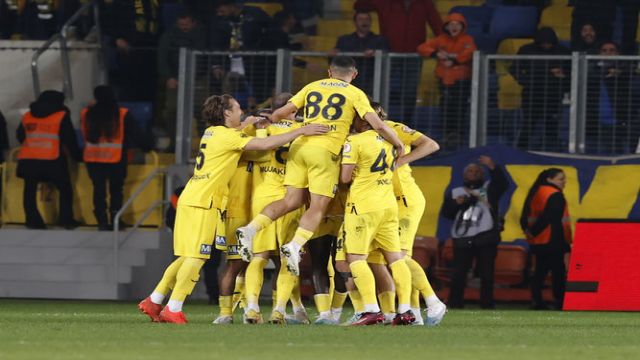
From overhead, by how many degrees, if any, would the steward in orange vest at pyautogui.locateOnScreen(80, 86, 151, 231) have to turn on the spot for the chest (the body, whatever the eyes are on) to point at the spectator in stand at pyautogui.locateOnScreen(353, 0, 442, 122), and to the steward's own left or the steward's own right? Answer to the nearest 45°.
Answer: approximately 90° to the steward's own right

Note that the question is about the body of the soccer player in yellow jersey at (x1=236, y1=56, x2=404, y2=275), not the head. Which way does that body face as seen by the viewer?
away from the camera

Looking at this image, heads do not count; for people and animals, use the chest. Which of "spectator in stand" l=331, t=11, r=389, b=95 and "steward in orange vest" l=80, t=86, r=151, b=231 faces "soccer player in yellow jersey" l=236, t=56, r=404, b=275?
the spectator in stand

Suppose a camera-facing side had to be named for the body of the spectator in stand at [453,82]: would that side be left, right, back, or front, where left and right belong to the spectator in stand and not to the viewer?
front

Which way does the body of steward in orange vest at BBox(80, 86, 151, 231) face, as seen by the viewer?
away from the camera
